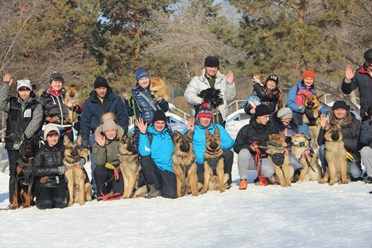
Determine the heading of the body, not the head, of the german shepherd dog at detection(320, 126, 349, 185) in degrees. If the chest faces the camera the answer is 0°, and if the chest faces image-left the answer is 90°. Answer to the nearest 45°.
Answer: approximately 0°

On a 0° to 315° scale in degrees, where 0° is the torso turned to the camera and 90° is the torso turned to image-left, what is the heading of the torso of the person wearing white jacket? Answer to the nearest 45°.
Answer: approximately 0°

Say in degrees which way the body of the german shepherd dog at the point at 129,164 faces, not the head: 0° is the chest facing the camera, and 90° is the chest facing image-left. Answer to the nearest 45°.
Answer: approximately 45°

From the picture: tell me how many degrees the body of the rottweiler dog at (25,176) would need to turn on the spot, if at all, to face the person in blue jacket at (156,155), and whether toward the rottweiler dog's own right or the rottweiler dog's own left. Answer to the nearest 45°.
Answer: approximately 90° to the rottweiler dog's own left

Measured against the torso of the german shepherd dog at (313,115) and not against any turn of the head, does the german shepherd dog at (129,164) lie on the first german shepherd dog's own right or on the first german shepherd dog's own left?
on the first german shepherd dog's own right

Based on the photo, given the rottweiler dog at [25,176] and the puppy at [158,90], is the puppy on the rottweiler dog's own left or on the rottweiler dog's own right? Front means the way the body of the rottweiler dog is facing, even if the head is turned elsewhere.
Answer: on the rottweiler dog's own left
